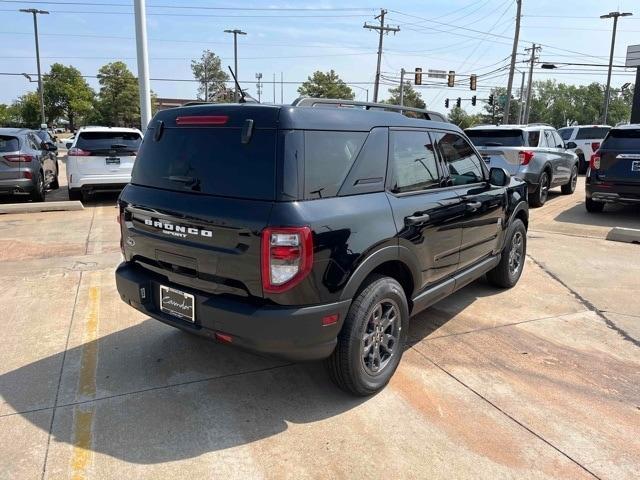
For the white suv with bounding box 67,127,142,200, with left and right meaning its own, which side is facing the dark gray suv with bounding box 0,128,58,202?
left

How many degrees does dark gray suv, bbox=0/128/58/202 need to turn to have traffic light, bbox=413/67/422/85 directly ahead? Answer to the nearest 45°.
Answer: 0° — it already faces it

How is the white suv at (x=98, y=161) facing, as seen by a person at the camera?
facing away from the viewer

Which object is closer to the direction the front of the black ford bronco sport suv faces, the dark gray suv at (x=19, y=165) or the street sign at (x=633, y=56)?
the street sign

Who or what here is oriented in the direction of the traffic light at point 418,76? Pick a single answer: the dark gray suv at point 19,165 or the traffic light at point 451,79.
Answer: the dark gray suv

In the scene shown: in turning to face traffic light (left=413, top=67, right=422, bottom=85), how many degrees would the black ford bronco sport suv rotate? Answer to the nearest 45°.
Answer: approximately 45° to its left

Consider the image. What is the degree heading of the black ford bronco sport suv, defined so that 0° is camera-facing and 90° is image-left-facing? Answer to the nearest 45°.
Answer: approximately 225°

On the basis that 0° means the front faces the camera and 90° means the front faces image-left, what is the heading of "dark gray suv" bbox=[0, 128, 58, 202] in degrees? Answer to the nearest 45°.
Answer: approximately 225°

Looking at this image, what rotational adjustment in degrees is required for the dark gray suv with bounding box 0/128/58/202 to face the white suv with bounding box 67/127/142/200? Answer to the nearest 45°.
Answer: approximately 45° to its right

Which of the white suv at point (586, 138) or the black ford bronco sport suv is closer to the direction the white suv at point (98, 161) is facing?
the white suv

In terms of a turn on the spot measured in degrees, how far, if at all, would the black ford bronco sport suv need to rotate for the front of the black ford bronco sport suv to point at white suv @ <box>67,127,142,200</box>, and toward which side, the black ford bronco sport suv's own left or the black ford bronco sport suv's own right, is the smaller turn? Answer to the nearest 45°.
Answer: approximately 90° to the black ford bronco sport suv's own left
